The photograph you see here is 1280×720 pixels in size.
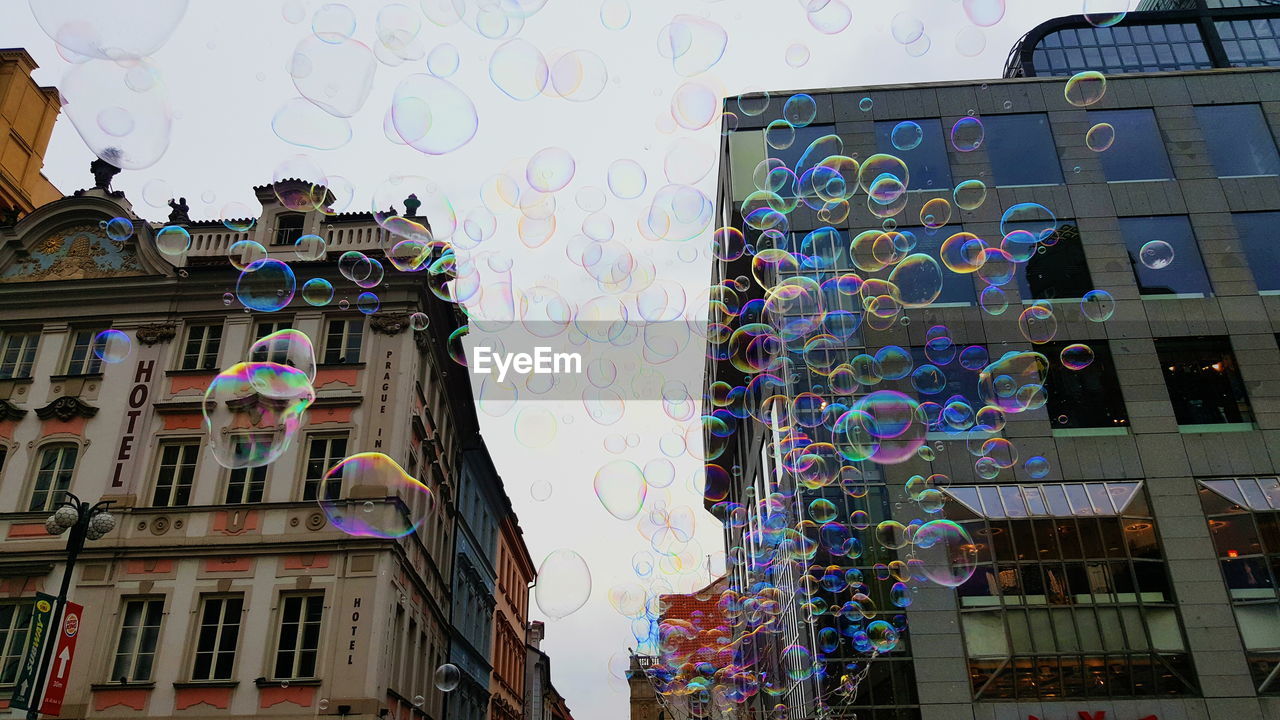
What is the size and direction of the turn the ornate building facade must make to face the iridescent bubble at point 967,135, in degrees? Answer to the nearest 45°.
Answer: approximately 45° to its left

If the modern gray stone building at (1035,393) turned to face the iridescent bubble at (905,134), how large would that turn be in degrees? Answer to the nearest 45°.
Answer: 0° — it already faces it

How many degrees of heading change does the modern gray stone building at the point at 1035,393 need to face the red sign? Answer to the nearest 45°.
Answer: approximately 45° to its right

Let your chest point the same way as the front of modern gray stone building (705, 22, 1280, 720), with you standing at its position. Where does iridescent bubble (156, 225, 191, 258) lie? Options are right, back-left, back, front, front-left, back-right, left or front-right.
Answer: front-right

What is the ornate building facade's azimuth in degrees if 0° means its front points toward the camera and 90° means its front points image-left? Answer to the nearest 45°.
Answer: approximately 0°

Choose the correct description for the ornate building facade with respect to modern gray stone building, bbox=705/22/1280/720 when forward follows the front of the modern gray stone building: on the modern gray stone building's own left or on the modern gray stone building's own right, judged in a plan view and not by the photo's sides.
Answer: on the modern gray stone building's own right

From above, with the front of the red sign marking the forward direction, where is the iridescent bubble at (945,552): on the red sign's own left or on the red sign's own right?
on the red sign's own left

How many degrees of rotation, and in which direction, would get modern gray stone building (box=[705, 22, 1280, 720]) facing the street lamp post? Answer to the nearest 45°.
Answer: approximately 45° to its right
